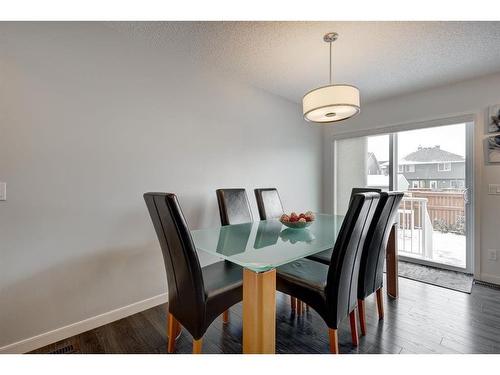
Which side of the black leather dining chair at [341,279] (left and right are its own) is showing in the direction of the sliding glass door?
right

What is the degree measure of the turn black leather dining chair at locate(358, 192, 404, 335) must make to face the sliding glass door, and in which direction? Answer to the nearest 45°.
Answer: approximately 45° to its right

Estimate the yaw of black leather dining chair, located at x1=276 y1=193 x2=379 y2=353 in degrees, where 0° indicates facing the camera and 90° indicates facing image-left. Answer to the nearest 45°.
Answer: approximately 135°

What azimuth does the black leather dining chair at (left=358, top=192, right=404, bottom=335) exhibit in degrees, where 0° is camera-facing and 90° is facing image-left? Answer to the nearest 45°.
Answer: approximately 135°

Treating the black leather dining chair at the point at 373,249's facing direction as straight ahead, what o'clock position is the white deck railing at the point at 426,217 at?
The white deck railing is roughly at 2 o'clock from the black leather dining chair.

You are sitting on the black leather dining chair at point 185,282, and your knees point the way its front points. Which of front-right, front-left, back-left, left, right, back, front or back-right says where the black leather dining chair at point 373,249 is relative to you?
front-right

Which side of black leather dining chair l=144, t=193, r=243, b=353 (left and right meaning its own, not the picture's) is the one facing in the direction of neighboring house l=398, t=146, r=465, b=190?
front

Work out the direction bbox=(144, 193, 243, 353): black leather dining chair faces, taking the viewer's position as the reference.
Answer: facing away from the viewer and to the right of the viewer
